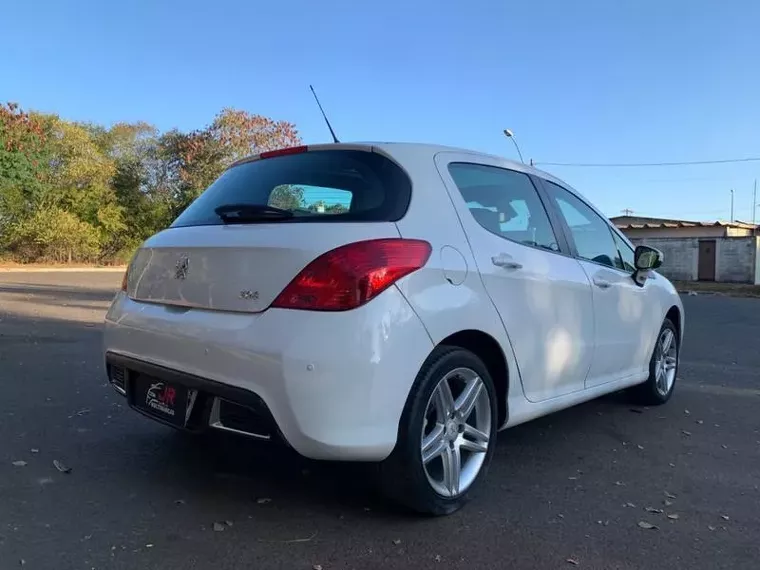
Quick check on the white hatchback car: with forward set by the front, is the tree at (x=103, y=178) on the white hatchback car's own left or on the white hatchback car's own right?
on the white hatchback car's own left

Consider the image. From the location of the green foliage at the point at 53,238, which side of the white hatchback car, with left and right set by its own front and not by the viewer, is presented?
left

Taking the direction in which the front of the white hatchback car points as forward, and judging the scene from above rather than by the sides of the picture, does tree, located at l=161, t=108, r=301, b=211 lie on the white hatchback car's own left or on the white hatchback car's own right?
on the white hatchback car's own left

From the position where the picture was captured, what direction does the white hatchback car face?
facing away from the viewer and to the right of the viewer

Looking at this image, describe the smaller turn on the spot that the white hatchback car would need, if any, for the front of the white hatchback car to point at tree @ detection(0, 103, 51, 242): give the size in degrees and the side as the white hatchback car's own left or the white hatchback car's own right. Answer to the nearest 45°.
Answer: approximately 90° to the white hatchback car's own left
